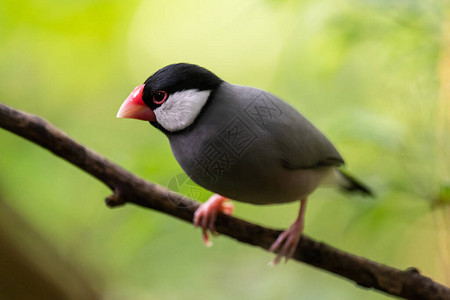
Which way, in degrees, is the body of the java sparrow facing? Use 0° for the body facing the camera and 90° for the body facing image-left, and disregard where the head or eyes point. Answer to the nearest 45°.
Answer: approximately 90°
